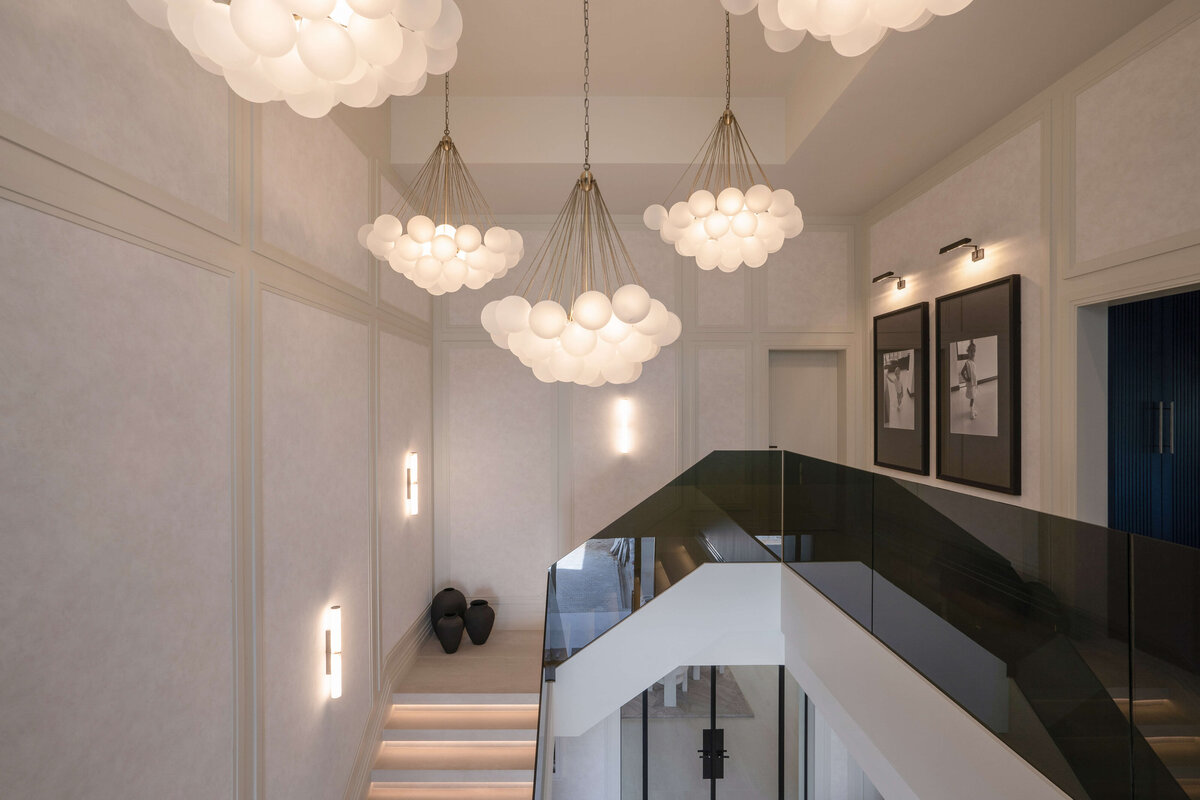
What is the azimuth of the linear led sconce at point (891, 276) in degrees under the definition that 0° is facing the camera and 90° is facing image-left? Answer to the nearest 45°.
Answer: approximately 45°

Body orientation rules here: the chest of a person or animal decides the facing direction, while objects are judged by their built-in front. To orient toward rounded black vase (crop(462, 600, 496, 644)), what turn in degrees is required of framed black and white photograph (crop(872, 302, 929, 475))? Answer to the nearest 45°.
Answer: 0° — it already faces it

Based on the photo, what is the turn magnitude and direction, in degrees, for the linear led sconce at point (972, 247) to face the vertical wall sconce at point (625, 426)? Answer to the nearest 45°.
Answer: approximately 45° to its right

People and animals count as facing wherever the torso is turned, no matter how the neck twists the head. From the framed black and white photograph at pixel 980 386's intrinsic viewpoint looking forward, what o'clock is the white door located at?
The white door is roughly at 3 o'clock from the framed black and white photograph.

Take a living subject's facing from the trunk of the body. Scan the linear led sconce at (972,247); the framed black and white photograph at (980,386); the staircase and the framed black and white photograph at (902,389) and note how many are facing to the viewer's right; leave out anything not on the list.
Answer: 0

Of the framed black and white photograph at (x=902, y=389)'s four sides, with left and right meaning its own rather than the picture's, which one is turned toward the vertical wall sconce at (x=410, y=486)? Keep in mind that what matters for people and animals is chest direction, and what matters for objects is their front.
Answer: front

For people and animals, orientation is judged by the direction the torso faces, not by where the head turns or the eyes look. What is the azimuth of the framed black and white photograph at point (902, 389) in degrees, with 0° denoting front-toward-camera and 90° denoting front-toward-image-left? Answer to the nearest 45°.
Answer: approximately 45°

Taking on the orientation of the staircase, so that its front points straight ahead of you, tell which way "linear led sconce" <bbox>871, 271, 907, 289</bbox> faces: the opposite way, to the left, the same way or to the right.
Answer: to the right

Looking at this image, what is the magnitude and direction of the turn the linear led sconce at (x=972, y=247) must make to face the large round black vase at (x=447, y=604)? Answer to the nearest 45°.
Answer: approximately 45° to its right

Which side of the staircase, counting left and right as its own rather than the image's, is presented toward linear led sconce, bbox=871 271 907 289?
left

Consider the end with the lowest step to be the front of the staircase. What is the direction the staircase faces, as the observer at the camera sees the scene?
facing the viewer

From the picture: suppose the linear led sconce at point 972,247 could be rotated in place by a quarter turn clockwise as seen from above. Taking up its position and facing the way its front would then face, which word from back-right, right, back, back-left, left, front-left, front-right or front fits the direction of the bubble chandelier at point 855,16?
back-left

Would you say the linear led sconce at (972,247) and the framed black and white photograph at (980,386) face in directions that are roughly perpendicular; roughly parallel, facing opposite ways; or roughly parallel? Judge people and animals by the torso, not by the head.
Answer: roughly parallel

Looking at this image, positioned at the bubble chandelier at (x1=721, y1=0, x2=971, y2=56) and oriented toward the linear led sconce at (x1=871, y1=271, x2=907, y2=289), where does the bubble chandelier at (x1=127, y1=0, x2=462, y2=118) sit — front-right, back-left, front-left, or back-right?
back-left
